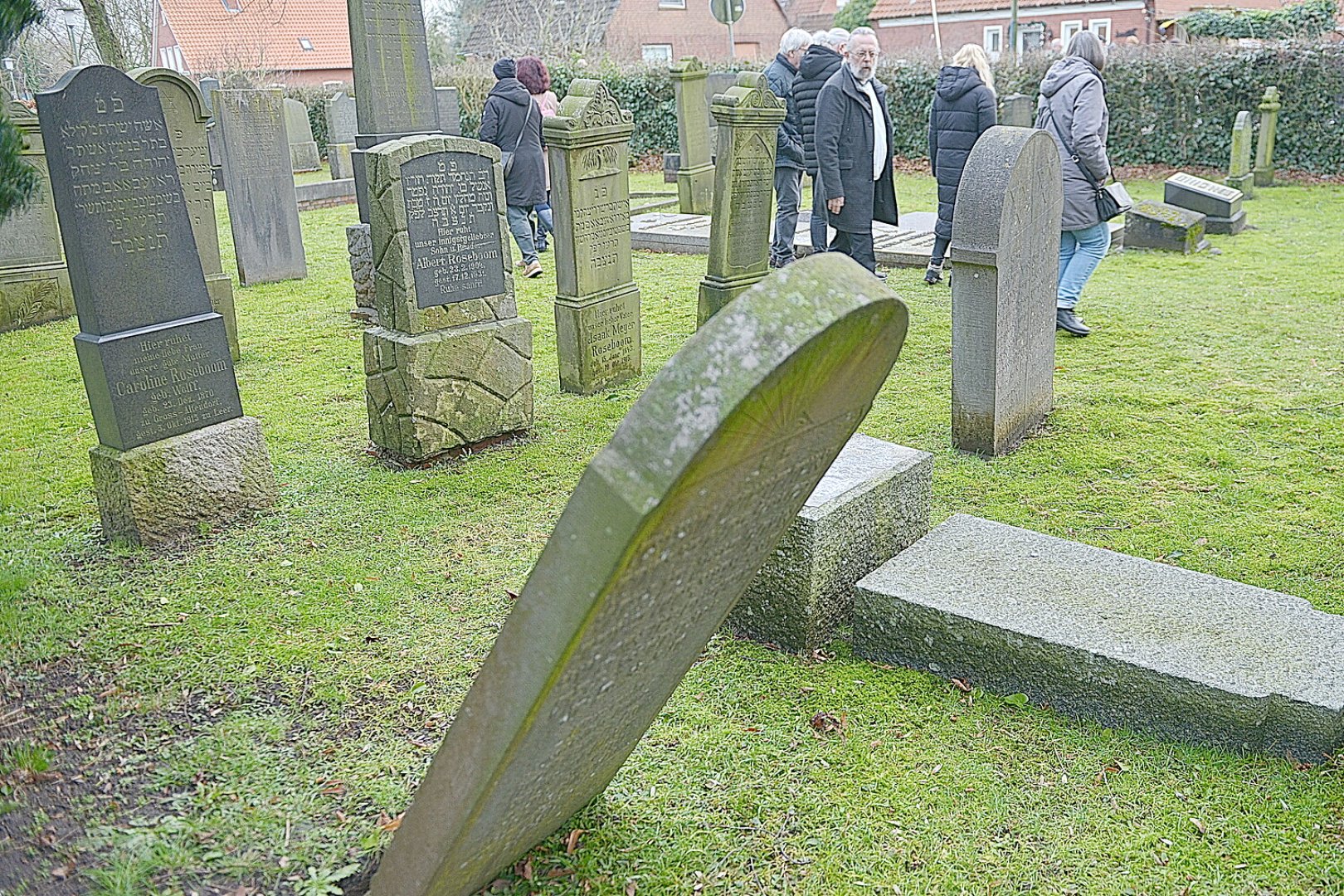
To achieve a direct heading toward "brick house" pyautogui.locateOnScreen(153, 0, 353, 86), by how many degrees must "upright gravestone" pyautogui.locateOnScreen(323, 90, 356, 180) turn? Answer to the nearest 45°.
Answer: approximately 135° to its left

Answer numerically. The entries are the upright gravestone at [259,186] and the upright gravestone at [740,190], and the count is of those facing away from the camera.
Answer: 0

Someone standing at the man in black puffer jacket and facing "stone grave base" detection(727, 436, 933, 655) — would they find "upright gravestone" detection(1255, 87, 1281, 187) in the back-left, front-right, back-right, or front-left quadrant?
back-left

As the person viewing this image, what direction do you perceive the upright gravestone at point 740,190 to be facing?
facing the viewer and to the right of the viewer

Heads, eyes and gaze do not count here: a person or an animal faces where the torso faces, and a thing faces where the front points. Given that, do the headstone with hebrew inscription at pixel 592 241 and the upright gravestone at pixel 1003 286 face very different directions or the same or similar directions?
same or similar directions

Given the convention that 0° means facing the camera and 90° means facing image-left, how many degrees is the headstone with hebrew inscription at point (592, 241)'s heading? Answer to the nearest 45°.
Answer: approximately 315°

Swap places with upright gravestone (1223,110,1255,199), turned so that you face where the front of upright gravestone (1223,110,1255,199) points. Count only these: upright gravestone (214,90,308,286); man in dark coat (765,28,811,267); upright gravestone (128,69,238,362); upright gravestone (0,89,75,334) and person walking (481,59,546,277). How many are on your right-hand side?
5

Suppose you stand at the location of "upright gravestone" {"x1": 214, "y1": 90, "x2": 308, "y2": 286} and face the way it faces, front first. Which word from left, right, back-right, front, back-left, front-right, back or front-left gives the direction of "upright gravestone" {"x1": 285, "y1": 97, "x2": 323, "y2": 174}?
back-left

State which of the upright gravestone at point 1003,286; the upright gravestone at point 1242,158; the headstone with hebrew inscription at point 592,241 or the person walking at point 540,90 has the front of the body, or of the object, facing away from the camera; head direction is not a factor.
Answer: the person walking

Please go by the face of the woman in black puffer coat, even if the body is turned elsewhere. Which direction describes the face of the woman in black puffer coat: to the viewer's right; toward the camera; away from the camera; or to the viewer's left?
away from the camera

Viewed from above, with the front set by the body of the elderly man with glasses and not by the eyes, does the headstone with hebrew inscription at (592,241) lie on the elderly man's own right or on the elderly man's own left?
on the elderly man's own right

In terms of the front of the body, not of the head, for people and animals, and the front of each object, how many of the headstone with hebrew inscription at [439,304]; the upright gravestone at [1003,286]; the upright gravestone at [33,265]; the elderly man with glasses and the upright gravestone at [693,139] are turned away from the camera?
0

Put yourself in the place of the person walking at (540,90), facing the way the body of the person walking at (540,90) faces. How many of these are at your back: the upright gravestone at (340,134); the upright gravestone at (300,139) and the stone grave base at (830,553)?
1

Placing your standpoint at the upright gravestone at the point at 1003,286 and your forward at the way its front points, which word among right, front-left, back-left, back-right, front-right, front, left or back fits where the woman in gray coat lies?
back-left

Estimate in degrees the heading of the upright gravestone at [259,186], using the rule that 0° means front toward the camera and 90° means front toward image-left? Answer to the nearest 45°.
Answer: approximately 315°

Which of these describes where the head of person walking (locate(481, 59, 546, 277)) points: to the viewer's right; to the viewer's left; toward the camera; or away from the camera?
away from the camera

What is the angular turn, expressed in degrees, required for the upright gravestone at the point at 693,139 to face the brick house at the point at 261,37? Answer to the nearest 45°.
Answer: approximately 180°

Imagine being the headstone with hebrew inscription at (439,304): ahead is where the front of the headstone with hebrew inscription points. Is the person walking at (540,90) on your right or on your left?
on your left
